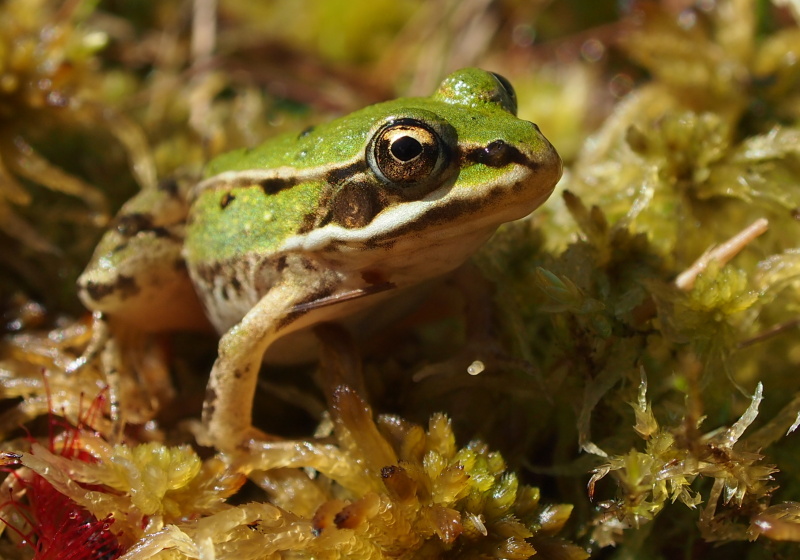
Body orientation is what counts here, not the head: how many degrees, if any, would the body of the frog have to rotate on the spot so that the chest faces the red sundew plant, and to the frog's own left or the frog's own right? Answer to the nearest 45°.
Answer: approximately 135° to the frog's own right

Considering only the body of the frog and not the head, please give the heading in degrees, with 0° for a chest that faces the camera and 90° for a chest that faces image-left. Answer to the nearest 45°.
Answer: approximately 315°
